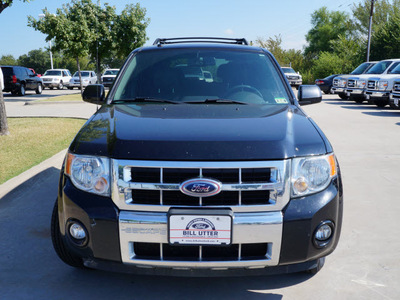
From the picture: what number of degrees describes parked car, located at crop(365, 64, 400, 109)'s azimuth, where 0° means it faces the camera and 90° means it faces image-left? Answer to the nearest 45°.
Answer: approximately 45°

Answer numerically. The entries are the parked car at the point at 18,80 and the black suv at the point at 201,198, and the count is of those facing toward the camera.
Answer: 1

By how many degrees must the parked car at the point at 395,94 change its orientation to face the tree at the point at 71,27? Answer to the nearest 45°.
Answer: approximately 45° to its right

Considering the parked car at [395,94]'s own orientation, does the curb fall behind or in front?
in front

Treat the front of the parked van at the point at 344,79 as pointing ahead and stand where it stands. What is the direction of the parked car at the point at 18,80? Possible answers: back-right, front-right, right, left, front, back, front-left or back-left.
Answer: front-right

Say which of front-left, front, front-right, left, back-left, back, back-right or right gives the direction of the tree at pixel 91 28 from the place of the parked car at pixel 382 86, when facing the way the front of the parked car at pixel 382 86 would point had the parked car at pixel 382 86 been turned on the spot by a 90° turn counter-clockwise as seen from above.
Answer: back-right

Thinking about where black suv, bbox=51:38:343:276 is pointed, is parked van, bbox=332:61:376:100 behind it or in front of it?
behind

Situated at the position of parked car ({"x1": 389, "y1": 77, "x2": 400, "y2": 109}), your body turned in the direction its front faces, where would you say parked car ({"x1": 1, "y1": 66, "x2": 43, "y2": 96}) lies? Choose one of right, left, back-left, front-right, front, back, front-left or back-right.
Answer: front-right

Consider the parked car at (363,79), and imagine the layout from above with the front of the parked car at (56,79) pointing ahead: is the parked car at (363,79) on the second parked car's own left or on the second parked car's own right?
on the second parked car's own left

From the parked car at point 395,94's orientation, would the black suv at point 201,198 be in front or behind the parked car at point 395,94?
in front
